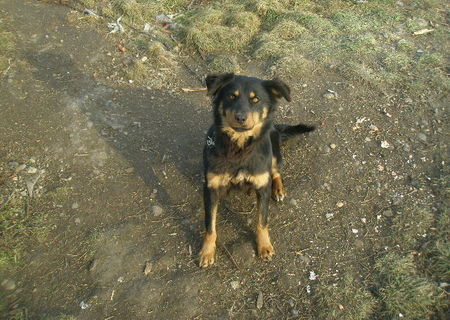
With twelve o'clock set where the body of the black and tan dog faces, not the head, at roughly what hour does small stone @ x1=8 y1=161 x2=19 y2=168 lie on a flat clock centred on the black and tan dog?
The small stone is roughly at 3 o'clock from the black and tan dog.

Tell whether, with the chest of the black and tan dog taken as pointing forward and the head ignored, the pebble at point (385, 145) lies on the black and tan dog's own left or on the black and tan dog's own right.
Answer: on the black and tan dog's own left

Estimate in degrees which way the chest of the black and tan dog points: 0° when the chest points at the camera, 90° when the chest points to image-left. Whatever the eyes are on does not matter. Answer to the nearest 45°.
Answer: approximately 0°

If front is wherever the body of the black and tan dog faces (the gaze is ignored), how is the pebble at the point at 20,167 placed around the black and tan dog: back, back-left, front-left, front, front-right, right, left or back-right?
right

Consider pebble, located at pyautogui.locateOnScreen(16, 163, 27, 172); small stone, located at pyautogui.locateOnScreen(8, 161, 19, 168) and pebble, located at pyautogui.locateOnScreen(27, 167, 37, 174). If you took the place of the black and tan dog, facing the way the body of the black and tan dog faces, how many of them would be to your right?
3

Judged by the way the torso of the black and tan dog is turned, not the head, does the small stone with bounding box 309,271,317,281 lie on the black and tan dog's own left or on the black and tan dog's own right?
on the black and tan dog's own left

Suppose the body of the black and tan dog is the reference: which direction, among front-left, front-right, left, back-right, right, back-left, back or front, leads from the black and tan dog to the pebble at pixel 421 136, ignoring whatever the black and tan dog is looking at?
back-left

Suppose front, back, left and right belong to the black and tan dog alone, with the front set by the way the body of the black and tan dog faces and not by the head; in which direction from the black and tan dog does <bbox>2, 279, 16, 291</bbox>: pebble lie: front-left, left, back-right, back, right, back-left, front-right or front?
front-right

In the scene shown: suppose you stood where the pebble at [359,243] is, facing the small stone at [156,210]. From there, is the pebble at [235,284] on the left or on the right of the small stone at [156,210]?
left

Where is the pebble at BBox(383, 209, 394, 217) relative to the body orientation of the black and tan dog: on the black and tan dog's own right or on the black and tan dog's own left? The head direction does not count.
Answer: on the black and tan dog's own left

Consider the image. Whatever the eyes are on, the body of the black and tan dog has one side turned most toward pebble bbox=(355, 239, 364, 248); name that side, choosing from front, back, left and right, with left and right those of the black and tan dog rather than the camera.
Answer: left
